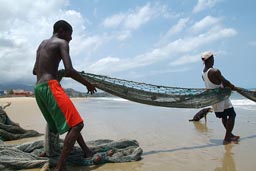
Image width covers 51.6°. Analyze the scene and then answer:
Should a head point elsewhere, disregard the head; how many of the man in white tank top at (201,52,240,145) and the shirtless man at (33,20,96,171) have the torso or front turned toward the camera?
0

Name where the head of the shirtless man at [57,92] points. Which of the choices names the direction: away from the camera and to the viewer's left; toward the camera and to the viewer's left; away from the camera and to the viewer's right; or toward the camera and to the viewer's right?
away from the camera and to the viewer's right

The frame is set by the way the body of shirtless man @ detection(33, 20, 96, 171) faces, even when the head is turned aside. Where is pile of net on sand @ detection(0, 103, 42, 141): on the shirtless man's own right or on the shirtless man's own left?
on the shirtless man's own left

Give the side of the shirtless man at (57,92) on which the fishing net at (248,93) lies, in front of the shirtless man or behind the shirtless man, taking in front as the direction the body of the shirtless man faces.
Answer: in front

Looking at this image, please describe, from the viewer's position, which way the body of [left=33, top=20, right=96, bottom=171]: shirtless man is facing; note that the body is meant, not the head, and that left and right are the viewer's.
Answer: facing away from the viewer and to the right of the viewer
